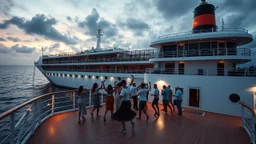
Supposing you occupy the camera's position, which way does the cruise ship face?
facing away from the viewer and to the left of the viewer
